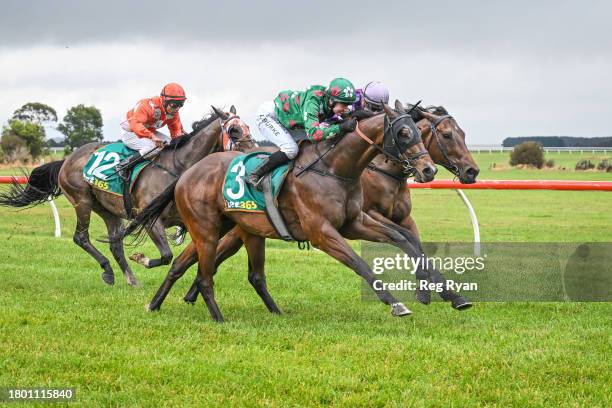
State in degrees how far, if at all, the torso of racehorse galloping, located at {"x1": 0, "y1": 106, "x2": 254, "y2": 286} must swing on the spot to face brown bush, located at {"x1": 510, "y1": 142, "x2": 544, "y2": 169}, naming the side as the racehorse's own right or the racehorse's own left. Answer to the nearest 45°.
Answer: approximately 45° to the racehorse's own left

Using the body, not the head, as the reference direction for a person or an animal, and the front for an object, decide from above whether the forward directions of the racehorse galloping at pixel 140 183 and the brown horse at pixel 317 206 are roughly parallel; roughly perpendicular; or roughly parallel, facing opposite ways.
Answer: roughly parallel

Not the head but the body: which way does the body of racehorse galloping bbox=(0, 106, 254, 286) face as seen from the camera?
to the viewer's right

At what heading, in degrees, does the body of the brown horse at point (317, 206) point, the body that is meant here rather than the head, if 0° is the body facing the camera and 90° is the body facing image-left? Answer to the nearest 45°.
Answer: approximately 270°

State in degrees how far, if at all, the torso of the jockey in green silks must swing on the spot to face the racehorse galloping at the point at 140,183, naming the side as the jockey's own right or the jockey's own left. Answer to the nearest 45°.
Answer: approximately 135° to the jockey's own left

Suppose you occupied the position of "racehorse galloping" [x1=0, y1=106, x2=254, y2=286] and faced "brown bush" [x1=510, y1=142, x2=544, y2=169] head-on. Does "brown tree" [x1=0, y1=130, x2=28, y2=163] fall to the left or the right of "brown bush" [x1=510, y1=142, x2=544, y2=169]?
left

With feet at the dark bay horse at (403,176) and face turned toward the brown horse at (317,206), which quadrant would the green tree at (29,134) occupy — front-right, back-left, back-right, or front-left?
back-right

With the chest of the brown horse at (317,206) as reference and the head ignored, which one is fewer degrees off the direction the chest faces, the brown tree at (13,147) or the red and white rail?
the red and white rail

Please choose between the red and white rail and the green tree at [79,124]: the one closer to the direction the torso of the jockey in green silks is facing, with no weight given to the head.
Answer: the red and white rail

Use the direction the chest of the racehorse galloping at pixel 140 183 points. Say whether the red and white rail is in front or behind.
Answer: in front

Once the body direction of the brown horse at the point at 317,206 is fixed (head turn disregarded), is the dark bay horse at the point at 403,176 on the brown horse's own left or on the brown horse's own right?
on the brown horse's own left

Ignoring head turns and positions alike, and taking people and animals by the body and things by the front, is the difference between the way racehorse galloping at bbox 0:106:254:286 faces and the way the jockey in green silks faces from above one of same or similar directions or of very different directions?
same or similar directions

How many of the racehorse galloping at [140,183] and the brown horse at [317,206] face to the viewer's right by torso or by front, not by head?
2

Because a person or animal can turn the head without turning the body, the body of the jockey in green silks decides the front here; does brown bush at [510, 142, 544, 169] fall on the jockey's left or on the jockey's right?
on the jockey's left

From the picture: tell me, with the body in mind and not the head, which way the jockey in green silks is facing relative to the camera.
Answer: to the viewer's right
